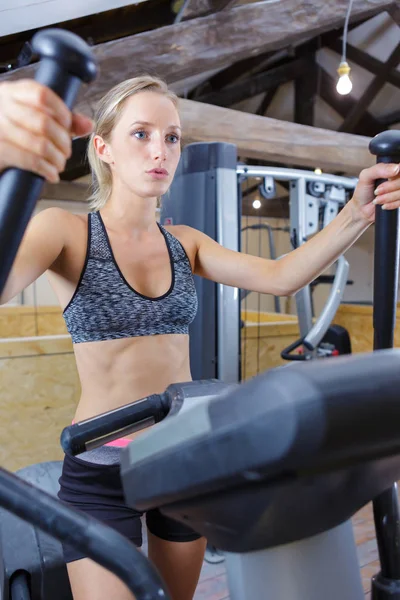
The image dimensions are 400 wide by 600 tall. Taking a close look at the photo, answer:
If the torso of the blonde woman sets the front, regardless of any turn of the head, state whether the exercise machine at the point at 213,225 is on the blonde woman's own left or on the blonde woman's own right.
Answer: on the blonde woman's own left

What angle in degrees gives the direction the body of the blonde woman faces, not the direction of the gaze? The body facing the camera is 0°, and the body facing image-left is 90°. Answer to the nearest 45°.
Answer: approximately 315°
